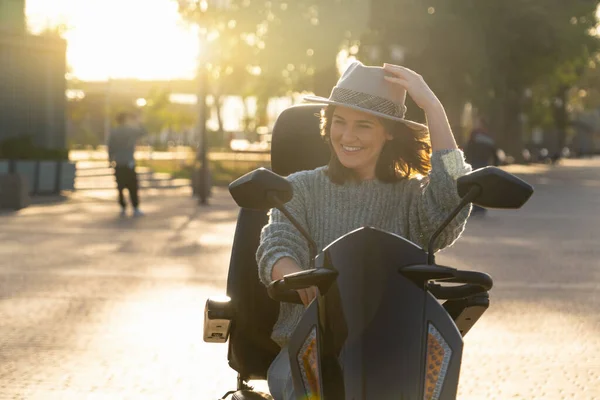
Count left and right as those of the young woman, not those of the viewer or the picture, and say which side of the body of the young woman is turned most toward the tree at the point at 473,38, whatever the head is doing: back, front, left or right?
back

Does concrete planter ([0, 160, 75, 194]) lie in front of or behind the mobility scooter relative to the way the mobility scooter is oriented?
behind

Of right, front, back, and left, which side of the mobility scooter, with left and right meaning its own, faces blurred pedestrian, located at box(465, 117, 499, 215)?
back

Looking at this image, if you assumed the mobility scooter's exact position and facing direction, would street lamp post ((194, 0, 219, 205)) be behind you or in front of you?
behind

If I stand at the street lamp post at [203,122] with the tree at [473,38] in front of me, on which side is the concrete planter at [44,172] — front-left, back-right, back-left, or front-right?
back-left

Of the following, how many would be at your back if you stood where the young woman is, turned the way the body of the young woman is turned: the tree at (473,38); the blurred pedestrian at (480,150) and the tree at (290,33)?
3

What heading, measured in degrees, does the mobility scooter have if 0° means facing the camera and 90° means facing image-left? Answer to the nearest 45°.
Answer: approximately 0°
